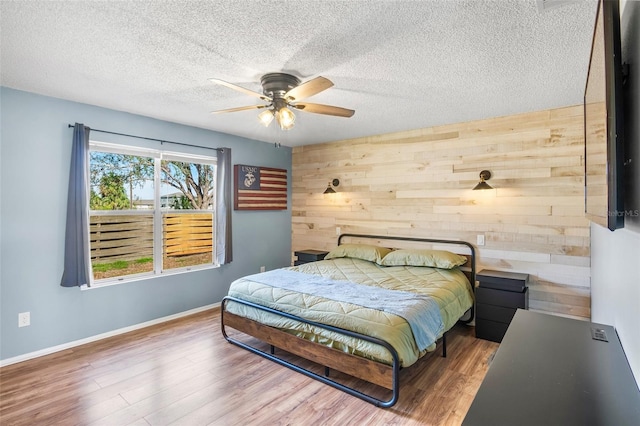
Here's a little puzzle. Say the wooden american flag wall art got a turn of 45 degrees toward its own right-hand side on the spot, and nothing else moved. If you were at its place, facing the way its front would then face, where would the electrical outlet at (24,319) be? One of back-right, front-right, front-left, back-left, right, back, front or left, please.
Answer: front-right

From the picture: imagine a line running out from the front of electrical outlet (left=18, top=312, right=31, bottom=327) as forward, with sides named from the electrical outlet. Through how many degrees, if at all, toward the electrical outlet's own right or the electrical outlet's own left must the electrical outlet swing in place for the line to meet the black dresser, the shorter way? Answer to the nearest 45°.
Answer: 0° — it already faces it

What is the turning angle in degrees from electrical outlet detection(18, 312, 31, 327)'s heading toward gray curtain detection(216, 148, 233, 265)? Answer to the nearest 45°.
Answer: approximately 90° to its left

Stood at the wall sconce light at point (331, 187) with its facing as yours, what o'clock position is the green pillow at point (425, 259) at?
The green pillow is roughly at 9 o'clock from the wall sconce light.

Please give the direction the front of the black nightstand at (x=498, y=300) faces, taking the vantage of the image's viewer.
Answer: facing the viewer

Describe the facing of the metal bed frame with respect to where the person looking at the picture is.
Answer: facing the viewer and to the left of the viewer

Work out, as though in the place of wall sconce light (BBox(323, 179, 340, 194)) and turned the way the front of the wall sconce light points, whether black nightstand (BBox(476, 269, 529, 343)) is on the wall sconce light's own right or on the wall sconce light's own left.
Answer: on the wall sconce light's own left

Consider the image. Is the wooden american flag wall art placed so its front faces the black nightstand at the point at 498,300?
yes

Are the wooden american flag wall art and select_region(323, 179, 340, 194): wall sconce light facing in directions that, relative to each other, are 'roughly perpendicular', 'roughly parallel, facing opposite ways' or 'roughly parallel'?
roughly perpendicular

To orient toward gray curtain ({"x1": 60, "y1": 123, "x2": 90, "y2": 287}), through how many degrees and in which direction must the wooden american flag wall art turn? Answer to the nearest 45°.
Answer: approximately 90° to its right

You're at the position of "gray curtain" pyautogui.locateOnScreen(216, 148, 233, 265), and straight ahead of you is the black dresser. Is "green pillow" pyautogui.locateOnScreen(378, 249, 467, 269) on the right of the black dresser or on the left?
left

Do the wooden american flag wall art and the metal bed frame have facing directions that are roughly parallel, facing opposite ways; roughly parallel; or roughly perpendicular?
roughly perpendicular

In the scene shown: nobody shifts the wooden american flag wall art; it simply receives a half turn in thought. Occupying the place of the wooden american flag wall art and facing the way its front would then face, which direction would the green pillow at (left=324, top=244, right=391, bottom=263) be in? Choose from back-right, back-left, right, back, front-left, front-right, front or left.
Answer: back

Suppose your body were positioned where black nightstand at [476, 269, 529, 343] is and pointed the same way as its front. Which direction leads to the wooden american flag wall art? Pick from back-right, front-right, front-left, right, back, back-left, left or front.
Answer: right

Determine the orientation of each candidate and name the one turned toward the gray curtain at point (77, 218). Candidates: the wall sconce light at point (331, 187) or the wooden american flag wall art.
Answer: the wall sconce light

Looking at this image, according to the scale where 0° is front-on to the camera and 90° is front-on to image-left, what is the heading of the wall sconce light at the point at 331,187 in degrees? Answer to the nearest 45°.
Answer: approximately 45°

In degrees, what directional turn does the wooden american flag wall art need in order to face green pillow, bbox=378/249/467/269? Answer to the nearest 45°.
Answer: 0° — it already faces it

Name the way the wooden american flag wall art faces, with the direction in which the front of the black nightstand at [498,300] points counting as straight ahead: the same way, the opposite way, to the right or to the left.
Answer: to the left

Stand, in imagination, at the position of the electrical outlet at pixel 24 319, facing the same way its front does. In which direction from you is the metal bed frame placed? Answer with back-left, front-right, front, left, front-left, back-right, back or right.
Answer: front-left

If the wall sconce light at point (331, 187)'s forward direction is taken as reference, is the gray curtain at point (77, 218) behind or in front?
in front
